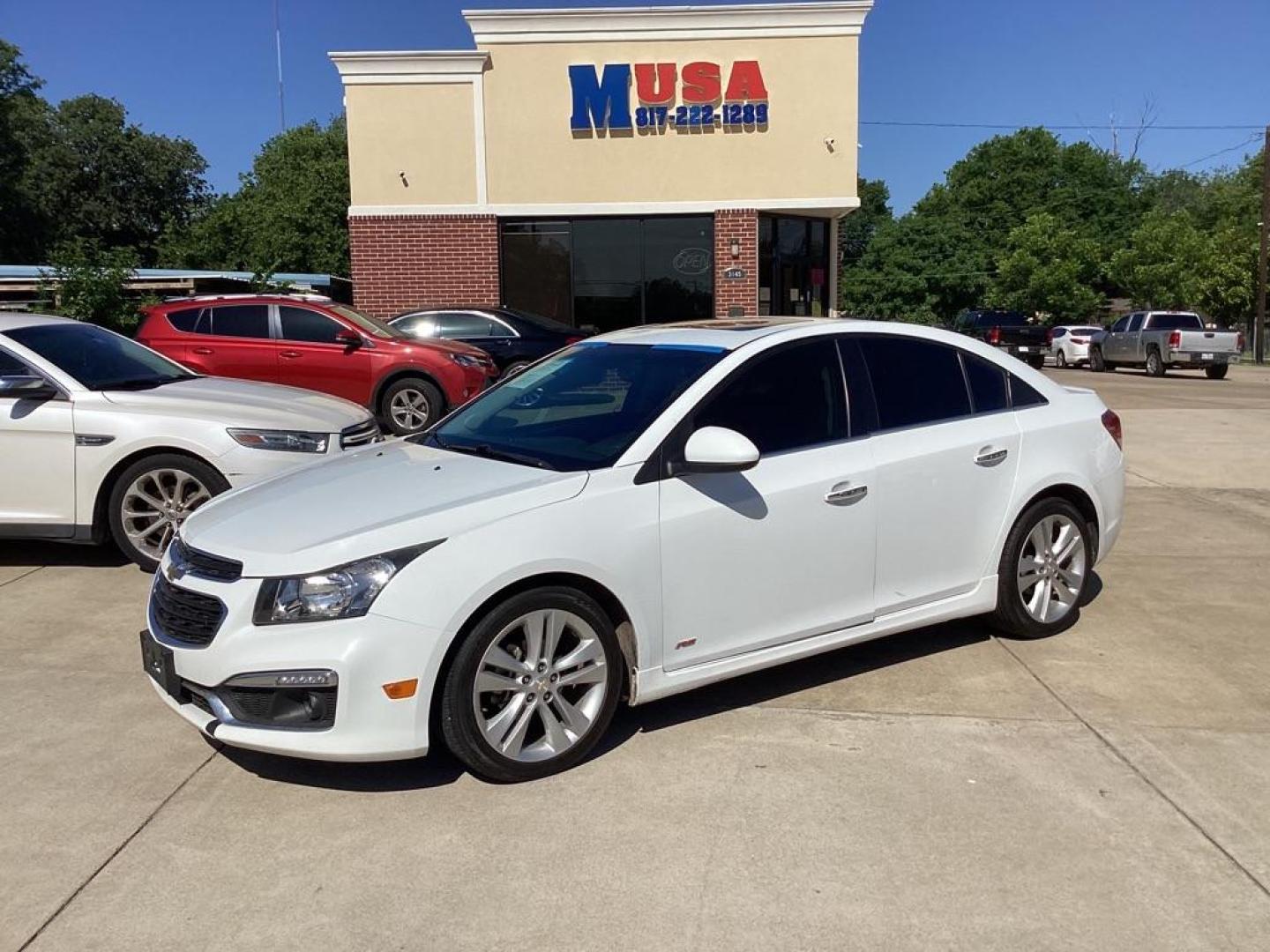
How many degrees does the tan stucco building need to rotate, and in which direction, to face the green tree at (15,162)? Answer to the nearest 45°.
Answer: approximately 135° to its right

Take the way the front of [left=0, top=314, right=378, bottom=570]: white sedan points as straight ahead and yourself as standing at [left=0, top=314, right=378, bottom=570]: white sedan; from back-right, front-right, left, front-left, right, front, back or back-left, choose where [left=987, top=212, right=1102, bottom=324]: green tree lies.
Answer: left

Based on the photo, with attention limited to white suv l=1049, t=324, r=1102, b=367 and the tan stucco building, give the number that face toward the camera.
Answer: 1

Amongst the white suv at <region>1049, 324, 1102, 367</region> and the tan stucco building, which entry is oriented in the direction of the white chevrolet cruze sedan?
the tan stucco building

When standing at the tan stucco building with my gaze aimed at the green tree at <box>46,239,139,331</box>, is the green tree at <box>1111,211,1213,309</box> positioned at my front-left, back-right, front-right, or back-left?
back-right

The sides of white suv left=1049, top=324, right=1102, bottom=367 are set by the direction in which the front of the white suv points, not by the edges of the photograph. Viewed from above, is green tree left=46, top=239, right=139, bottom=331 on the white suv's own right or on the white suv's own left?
on the white suv's own left

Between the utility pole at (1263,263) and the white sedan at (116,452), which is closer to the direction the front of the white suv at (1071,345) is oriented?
the utility pole

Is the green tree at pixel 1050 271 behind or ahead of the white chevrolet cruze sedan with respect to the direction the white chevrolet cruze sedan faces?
behind

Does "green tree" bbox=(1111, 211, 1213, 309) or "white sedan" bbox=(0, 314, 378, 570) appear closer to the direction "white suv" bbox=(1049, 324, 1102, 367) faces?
the green tree

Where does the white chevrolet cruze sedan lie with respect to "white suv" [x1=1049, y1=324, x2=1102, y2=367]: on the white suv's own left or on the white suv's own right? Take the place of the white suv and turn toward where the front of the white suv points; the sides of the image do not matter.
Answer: on the white suv's own left

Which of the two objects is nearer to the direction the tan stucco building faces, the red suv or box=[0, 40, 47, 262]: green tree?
the red suv

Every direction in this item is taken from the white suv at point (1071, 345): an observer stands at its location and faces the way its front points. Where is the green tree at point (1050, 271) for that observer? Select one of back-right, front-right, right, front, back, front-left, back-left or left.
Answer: front-right

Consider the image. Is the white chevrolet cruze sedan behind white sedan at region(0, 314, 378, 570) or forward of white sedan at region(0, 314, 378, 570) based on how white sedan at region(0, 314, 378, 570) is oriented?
forward

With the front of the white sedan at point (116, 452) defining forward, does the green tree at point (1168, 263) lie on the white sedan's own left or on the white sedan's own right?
on the white sedan's own left
